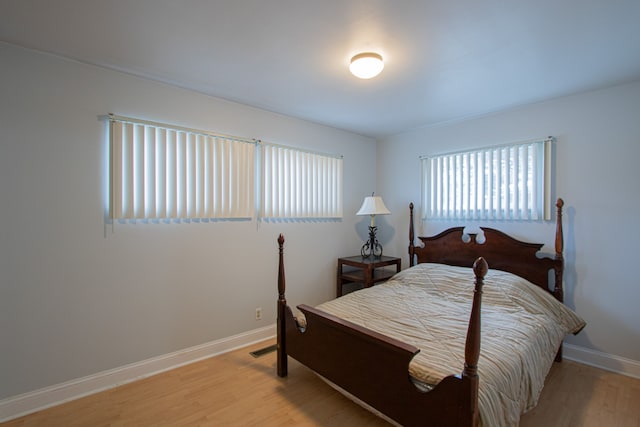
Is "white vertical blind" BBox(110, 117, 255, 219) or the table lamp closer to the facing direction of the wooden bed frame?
the white vertical blind

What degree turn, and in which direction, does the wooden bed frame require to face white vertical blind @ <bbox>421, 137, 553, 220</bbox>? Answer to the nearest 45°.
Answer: approximately 180°

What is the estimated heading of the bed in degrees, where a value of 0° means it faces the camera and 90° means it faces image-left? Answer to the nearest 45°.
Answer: approximately 45°

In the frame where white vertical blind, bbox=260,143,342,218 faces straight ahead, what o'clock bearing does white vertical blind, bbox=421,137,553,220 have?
white vertical blind, bbox=421,137,553,220 is roughly at 11 o'clock from white vertical blind, bbox=260,143,342,218.

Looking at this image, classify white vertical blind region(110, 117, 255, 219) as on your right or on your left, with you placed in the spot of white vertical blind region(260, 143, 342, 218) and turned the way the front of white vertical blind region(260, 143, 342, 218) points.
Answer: on your right

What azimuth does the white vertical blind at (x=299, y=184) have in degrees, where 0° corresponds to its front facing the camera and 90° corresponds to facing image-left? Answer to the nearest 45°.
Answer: approximately 315°

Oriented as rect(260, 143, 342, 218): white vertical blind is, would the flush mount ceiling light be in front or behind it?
in front

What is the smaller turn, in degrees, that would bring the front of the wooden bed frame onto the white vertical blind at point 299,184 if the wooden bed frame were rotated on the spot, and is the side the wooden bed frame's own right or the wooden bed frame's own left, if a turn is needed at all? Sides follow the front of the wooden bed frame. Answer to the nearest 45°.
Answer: approximately 90° to the wooden bed frame's own right

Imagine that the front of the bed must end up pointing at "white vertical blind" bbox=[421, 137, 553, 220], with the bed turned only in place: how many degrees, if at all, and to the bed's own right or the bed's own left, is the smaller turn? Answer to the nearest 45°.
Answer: approximately 135° to the bed's own right

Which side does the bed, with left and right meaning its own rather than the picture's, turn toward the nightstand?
right
